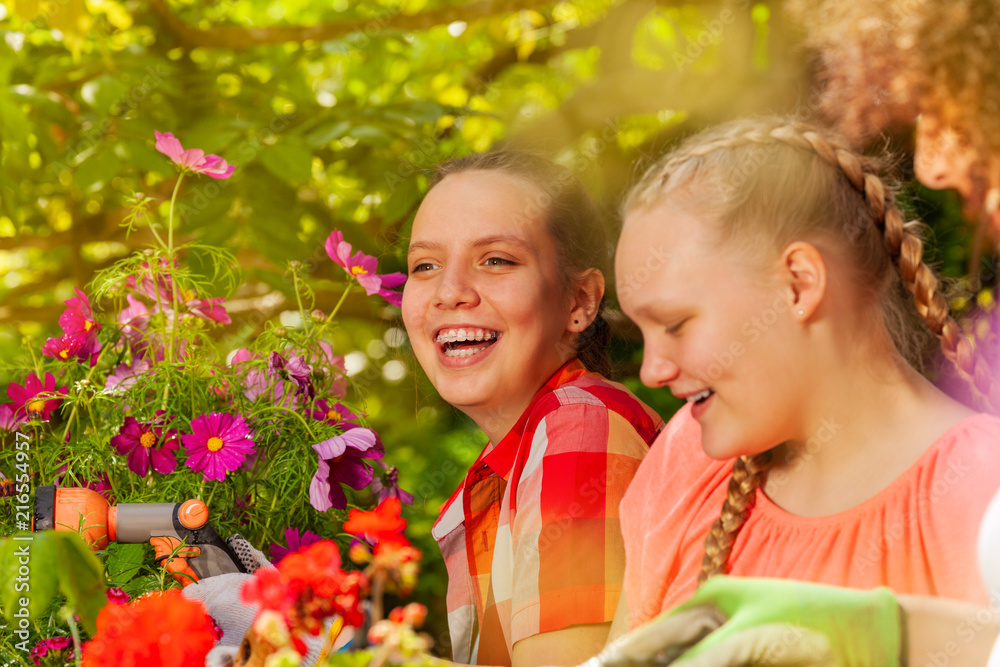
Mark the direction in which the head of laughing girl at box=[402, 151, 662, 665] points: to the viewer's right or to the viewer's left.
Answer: to the viewer's left

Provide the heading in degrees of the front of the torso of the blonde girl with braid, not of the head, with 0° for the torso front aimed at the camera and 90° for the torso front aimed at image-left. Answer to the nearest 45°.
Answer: approximately 45°

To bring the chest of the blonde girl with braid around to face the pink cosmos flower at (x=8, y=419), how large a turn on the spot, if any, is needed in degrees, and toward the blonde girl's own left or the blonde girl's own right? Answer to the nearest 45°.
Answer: approximately 45° to the blonde girl's own right
